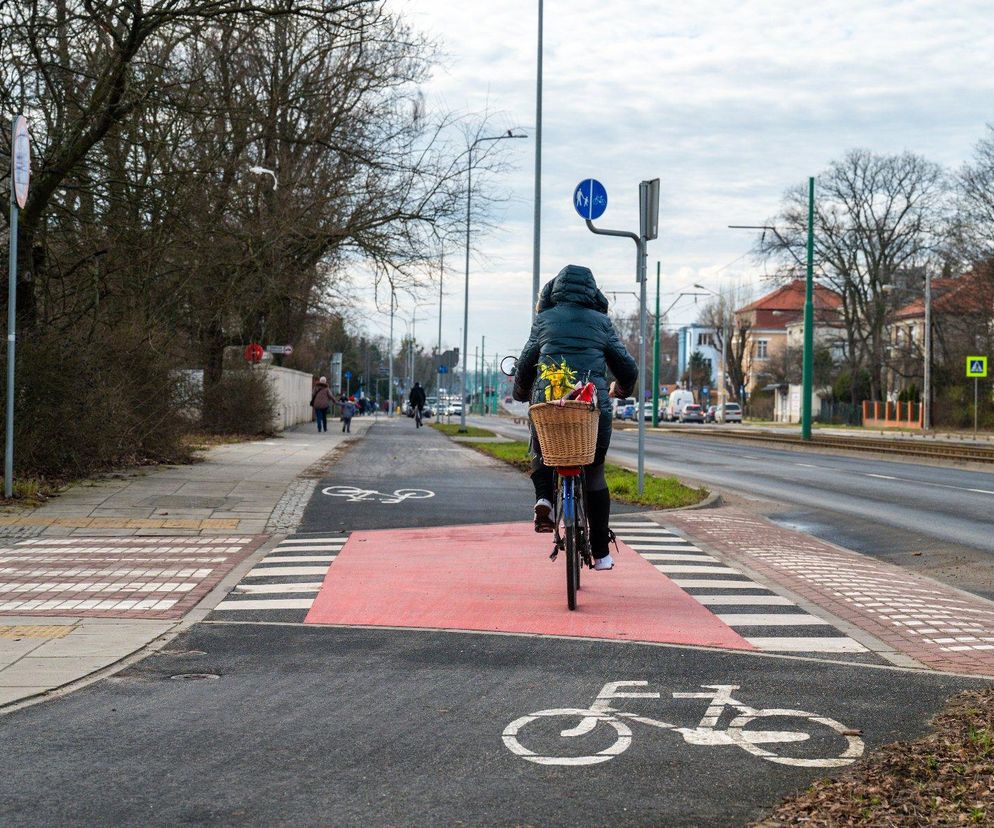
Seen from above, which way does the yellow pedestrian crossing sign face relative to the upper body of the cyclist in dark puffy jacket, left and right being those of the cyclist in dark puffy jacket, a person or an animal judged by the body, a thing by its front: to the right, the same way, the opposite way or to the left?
the opposite way

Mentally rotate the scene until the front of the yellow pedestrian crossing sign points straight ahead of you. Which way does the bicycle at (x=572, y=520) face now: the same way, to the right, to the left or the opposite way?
the opposite way

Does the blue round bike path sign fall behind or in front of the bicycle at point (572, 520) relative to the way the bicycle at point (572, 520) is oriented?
in front

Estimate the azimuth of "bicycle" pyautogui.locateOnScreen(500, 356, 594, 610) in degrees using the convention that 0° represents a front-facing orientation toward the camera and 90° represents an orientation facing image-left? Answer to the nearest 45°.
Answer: approximately 180°

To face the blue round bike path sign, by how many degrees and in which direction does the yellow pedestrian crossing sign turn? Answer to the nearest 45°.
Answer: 0° — it already faces it

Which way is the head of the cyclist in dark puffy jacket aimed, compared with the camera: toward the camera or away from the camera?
away from the camera

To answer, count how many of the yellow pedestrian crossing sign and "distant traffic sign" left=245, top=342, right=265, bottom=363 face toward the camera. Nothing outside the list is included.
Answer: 2

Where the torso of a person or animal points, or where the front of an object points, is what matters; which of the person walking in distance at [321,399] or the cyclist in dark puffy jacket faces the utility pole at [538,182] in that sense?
the cyclist in dark puffy jacket

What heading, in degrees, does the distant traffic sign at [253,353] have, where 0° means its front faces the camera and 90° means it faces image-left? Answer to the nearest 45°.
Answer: approximately 0°

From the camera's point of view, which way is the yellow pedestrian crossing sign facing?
toward the camera

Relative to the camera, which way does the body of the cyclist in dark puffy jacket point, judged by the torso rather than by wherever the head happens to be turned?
away from the camera

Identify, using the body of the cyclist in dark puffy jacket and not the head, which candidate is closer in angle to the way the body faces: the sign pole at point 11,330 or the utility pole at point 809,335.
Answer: the utility pole

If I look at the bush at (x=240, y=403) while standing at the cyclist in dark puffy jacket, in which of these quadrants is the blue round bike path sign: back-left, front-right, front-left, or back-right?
front-right
